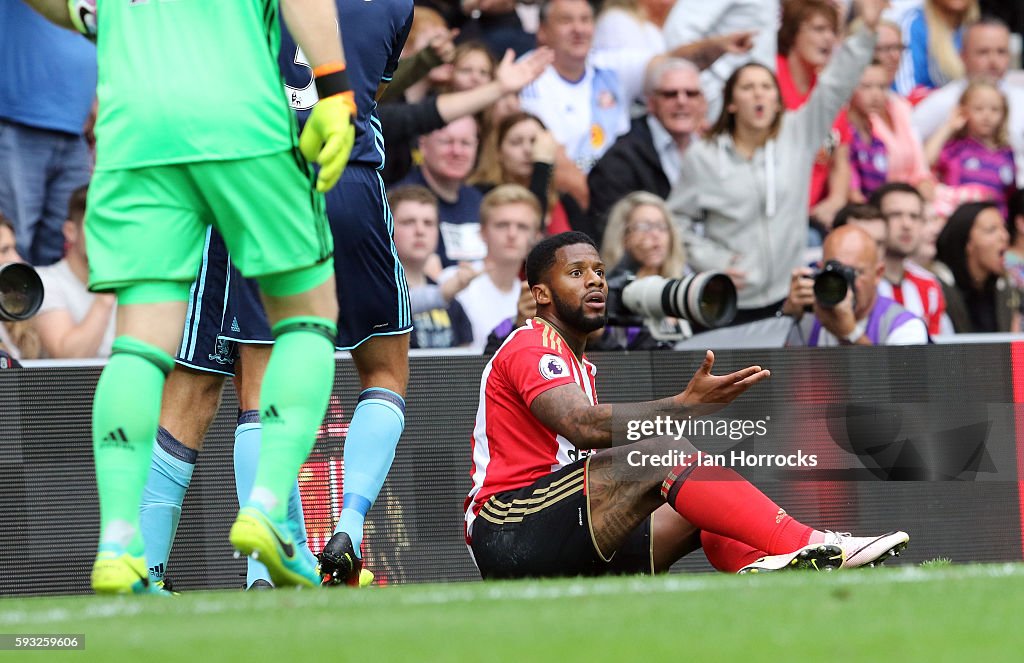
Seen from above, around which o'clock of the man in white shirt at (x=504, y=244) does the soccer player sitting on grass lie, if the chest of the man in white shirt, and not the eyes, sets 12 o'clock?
The soccer player sitting on grass is roughly at 12 o'clock from the man in white shirt.

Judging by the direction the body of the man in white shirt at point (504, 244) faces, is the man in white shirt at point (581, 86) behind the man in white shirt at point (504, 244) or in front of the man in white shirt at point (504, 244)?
behind

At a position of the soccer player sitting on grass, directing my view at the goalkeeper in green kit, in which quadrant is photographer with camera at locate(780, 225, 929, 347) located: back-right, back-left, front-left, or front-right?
back-right

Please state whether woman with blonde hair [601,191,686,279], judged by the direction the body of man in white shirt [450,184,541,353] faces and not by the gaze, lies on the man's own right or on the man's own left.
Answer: on the man's own left

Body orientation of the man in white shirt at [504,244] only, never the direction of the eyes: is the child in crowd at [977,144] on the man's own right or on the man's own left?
on the man's own left

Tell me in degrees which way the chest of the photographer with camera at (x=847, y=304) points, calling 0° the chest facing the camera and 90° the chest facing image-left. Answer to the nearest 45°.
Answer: approximately 0°
